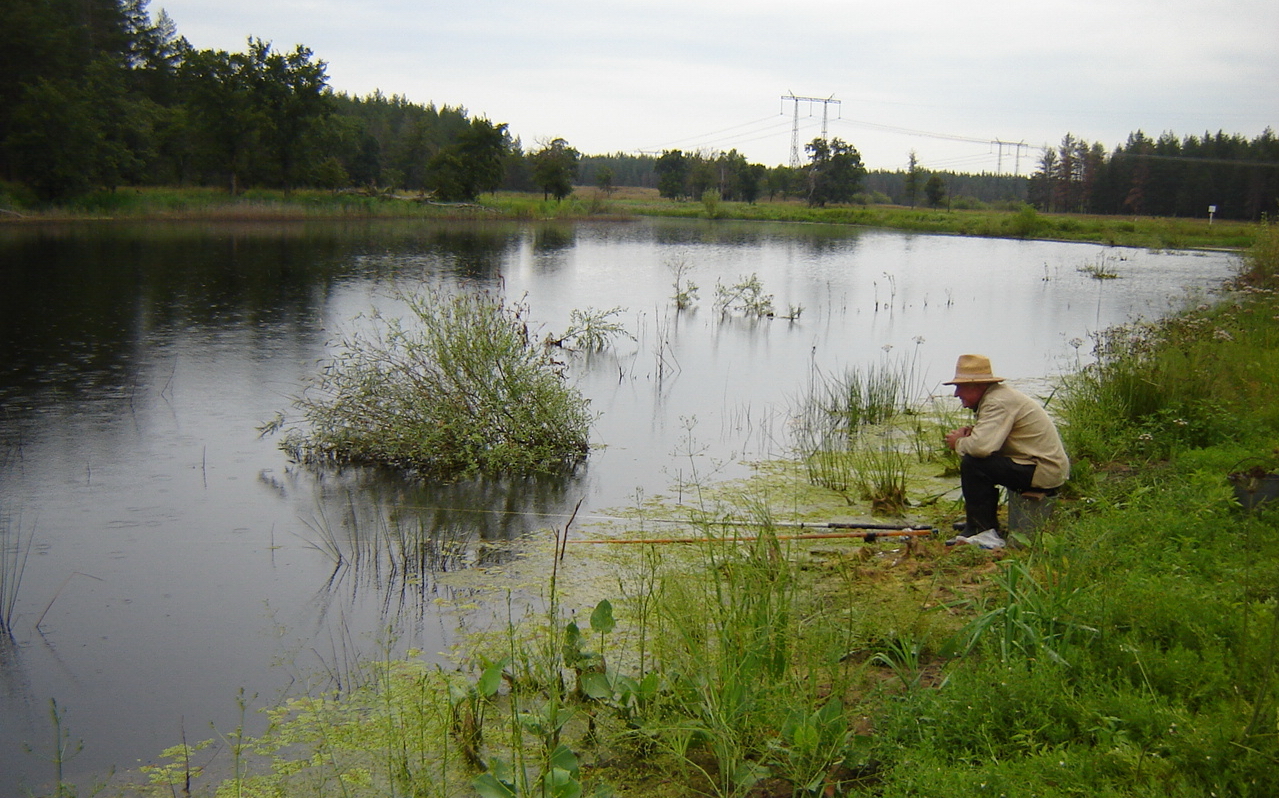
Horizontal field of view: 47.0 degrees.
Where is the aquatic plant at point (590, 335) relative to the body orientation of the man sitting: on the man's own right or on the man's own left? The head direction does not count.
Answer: on the man's own right

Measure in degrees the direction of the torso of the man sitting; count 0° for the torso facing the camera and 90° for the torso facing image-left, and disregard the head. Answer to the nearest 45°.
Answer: approximately 90°

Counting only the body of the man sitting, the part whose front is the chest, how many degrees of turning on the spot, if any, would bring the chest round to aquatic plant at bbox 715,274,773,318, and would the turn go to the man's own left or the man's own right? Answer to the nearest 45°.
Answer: approximately 90° to the man's own right

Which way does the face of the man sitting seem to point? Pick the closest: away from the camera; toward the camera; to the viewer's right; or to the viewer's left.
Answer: to the viewer's left
